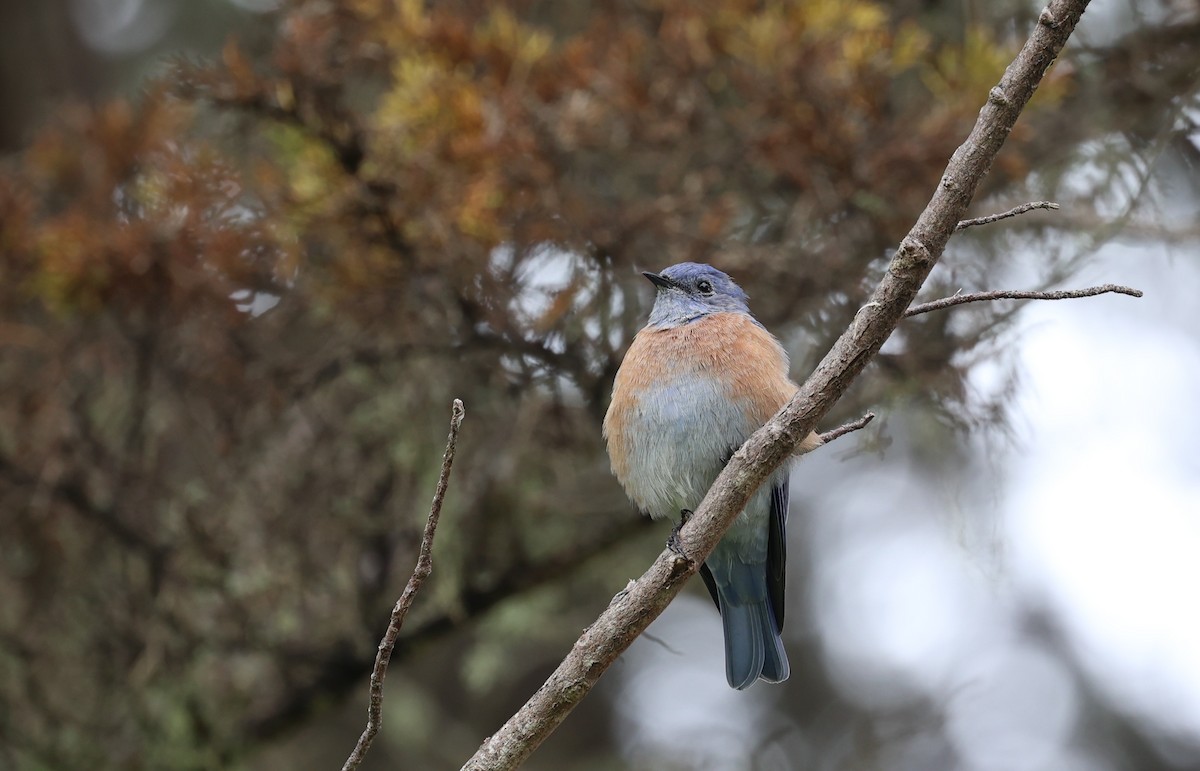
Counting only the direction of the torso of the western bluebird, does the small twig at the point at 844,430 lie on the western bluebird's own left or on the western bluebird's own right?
on the western bluebird's own left

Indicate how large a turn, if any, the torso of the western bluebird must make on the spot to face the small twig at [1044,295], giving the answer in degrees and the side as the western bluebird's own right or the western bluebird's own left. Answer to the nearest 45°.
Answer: approximately 90° to the western bluebird's own left

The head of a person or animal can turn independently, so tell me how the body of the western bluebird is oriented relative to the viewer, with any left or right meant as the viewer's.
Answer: facing the viewer and to the left of the viewer

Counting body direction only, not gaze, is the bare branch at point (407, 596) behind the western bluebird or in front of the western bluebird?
in front
